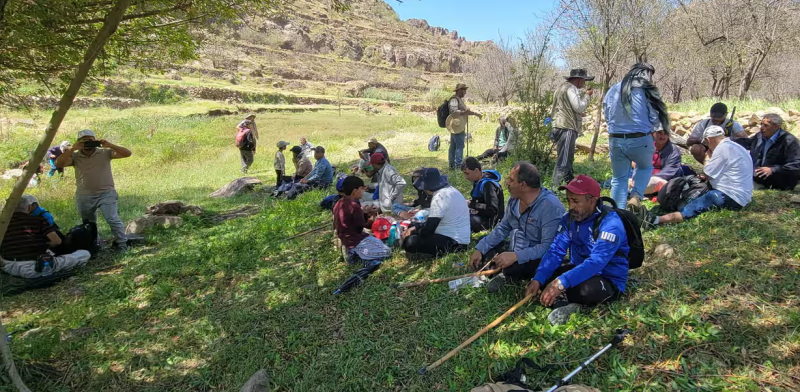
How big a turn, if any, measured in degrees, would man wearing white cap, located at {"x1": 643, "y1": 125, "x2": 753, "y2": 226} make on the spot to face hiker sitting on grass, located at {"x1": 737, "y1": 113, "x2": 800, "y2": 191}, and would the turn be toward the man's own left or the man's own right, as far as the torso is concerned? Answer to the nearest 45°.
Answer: approximately 135° to the man's own right

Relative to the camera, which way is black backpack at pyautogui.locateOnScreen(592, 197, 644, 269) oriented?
to the viewer's right

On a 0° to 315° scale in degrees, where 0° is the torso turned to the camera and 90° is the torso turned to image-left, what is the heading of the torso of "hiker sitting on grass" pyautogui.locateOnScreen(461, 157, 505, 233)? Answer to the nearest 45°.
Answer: approximately 90°

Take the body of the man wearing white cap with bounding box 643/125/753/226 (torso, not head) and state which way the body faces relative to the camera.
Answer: to the viewer's left

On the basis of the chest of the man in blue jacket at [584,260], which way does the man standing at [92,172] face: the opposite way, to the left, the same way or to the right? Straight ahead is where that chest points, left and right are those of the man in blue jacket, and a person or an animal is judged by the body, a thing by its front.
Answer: to the left

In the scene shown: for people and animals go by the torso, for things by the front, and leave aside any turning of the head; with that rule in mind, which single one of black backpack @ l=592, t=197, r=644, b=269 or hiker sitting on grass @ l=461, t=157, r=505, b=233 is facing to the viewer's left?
the hiker sitting on grass

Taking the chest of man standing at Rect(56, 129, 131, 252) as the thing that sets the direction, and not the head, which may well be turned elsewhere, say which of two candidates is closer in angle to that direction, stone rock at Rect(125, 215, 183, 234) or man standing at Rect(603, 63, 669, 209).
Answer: the man standing

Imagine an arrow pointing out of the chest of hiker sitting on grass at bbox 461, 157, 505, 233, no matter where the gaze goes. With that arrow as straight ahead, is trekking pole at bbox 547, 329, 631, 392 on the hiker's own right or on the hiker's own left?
on the hiker's own left

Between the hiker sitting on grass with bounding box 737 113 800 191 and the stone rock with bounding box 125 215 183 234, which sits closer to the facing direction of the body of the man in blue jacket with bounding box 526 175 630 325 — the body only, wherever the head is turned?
the stone rock
